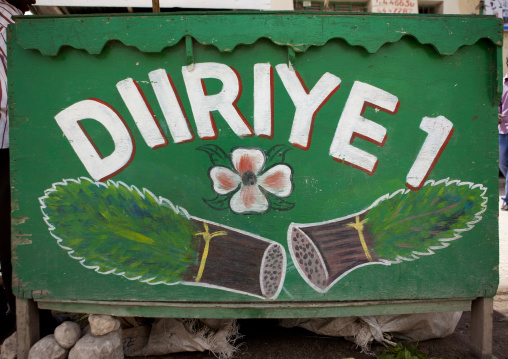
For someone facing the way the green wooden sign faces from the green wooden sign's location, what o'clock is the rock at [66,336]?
The rock is roughly at 3 o'clock from the green wooden sign.

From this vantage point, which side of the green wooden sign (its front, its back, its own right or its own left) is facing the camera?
front

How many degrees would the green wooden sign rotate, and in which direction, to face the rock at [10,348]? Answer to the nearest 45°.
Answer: approximately 90° to its right

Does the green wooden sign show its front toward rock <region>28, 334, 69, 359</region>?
no

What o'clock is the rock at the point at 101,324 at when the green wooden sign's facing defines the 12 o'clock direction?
The rock is roughly at 3 o'clock from the green wooden sign.
